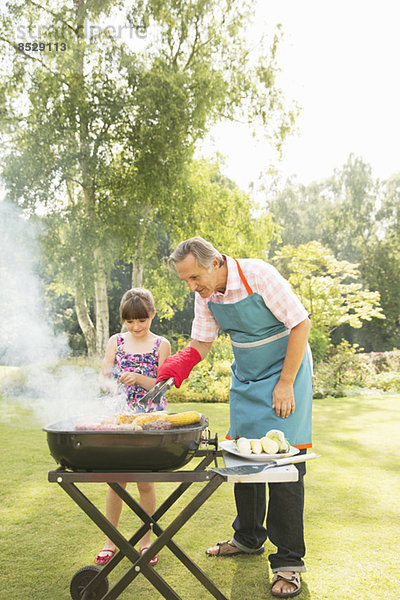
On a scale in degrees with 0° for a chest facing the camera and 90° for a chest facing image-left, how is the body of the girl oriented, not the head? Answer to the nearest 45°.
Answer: approximately 0°

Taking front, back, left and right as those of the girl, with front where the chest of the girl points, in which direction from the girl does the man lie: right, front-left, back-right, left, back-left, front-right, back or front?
front-left

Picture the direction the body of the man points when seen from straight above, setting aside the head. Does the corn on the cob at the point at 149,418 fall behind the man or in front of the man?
in front

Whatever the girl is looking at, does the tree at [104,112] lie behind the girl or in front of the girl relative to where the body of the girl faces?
behind

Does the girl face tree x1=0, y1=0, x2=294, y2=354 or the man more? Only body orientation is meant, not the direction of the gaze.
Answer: the man

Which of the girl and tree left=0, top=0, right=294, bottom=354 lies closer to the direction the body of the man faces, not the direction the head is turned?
the girl

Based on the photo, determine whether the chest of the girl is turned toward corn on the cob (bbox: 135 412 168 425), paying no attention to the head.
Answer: yes

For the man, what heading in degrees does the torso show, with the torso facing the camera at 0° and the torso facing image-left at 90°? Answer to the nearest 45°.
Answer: approximately 45°

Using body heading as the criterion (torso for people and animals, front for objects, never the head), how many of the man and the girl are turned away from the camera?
0

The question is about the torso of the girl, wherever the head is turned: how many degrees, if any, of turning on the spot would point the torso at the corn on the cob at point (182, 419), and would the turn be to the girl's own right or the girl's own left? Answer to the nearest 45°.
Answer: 0° — they already face it
